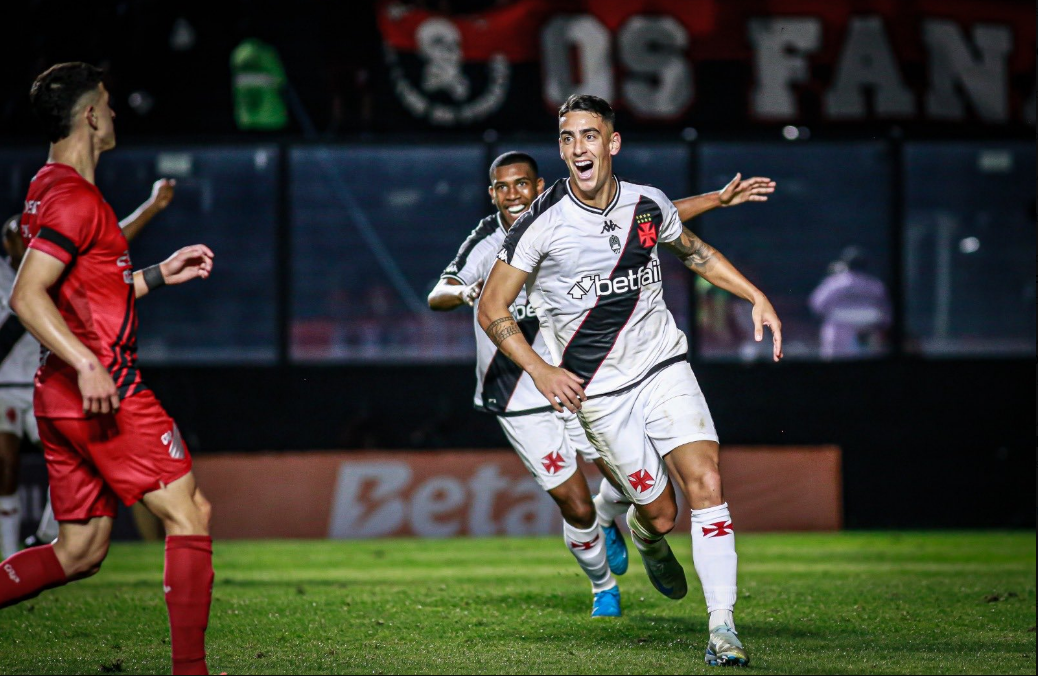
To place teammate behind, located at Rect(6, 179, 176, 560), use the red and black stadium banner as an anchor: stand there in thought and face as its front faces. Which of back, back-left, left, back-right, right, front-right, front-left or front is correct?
front-right

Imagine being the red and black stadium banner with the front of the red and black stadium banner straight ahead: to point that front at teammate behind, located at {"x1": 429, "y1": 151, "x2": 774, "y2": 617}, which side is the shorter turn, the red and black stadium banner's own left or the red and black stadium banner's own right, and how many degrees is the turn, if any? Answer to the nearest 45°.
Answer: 0° — it already faces them

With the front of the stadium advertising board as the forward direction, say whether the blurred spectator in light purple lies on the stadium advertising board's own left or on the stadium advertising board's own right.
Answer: on the stadium advertising board's own left

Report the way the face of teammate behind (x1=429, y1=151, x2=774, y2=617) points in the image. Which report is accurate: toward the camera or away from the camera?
toward the camera

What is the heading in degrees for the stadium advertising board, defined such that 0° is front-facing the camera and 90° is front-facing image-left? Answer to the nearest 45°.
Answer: approximately 0°

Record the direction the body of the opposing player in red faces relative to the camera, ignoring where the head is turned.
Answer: to the viewer's right

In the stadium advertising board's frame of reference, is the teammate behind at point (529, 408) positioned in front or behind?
in front

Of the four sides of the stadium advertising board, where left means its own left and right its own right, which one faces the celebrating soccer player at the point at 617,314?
front

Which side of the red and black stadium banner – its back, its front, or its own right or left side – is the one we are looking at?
front

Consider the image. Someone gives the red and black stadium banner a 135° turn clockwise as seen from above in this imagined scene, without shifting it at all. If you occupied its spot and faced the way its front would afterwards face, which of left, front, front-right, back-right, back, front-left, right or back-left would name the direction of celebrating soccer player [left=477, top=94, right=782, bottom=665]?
back-left

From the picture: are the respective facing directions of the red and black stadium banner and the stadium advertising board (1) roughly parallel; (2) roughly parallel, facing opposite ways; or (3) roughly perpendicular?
roughly parallel

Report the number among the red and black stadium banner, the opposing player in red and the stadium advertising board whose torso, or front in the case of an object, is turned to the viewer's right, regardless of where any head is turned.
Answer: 1
